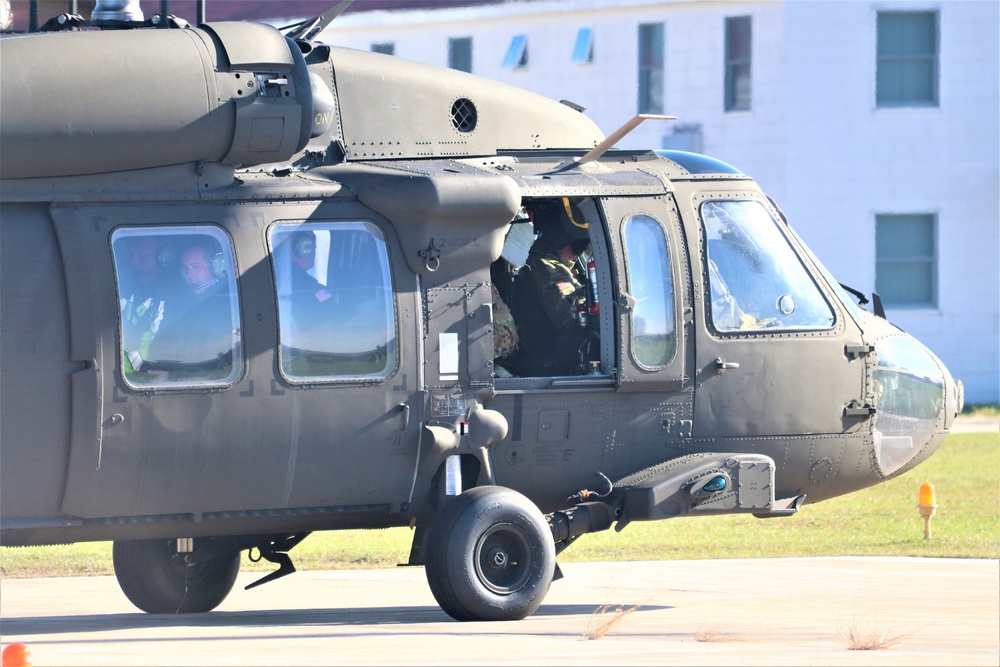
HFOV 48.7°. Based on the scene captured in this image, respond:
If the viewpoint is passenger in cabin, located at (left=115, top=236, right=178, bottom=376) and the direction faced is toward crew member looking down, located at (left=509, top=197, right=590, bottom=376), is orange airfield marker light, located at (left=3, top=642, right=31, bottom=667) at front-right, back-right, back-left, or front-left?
back-right

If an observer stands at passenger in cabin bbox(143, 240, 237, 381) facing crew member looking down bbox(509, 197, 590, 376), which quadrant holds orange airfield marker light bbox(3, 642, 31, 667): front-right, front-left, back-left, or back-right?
back-right

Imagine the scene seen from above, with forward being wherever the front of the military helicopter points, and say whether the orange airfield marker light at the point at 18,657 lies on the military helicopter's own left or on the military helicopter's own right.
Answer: on the military helicopter's own right

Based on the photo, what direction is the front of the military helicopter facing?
to the viewer's right

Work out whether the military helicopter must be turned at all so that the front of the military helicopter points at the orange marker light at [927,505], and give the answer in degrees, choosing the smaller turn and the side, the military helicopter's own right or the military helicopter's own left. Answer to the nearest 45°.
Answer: approximately 45° to the military helicopter's own left

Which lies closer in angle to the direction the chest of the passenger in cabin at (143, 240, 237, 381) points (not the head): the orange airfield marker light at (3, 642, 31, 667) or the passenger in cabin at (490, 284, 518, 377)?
the orange airfield marker light

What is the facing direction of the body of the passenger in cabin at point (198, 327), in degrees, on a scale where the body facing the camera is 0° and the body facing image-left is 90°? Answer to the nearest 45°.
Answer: approximately 45°

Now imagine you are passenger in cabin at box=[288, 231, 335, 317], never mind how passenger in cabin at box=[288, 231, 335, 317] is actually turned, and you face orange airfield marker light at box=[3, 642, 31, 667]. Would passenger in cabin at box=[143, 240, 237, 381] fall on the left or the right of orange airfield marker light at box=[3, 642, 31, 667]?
right
